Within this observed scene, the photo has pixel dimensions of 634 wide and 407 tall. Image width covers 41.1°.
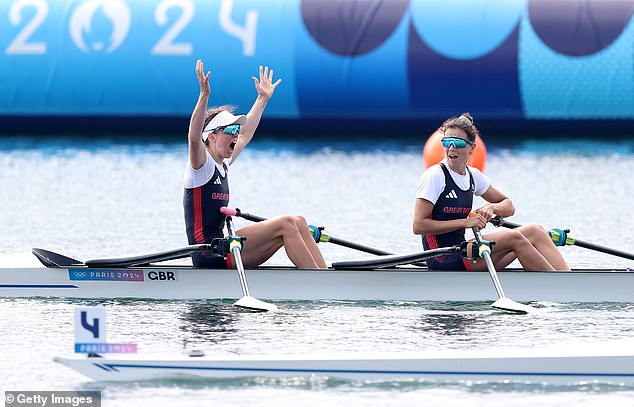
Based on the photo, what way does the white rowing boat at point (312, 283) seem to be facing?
to the viewer's left

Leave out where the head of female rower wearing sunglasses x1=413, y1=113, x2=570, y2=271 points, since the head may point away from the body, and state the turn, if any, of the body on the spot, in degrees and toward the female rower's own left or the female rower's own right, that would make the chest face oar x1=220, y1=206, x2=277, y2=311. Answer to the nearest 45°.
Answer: approximately 135° to the female rower's own right

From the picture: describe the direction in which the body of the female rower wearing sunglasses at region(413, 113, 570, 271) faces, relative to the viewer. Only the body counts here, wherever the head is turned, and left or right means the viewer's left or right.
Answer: facing the viewer and to the right of the viewer
